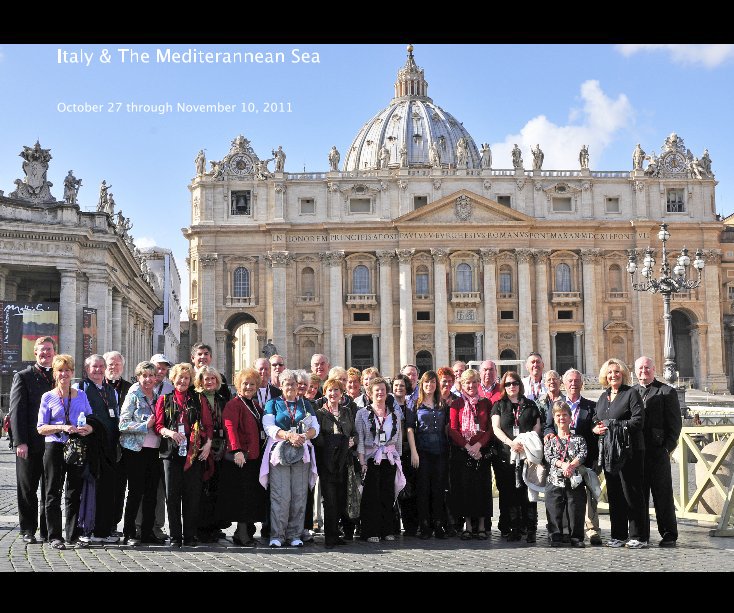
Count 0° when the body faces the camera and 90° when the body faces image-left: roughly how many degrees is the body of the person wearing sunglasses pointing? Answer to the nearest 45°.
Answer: approximately 0°

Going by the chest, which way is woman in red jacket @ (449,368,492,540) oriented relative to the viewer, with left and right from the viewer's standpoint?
facing the viewer

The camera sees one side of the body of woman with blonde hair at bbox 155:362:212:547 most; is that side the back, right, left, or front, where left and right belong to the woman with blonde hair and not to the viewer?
front

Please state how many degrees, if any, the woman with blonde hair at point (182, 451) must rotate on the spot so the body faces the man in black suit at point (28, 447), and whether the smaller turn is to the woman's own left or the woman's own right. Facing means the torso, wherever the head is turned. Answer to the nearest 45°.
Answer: approximately 90° to the woman's own right

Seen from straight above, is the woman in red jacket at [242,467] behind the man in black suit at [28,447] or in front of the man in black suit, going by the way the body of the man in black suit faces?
in front

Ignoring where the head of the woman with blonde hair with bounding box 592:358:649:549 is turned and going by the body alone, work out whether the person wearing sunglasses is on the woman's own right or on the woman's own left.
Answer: on the woman's own right

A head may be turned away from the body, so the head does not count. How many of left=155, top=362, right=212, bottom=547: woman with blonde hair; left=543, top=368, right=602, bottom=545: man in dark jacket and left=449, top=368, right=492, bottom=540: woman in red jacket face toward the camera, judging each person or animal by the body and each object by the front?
3

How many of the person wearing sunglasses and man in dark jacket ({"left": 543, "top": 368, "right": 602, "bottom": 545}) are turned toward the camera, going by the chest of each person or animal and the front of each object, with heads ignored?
2

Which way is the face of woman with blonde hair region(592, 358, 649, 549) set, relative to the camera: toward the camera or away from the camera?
toward the camera

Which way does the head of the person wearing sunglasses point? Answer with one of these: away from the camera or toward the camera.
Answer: toward the camera
